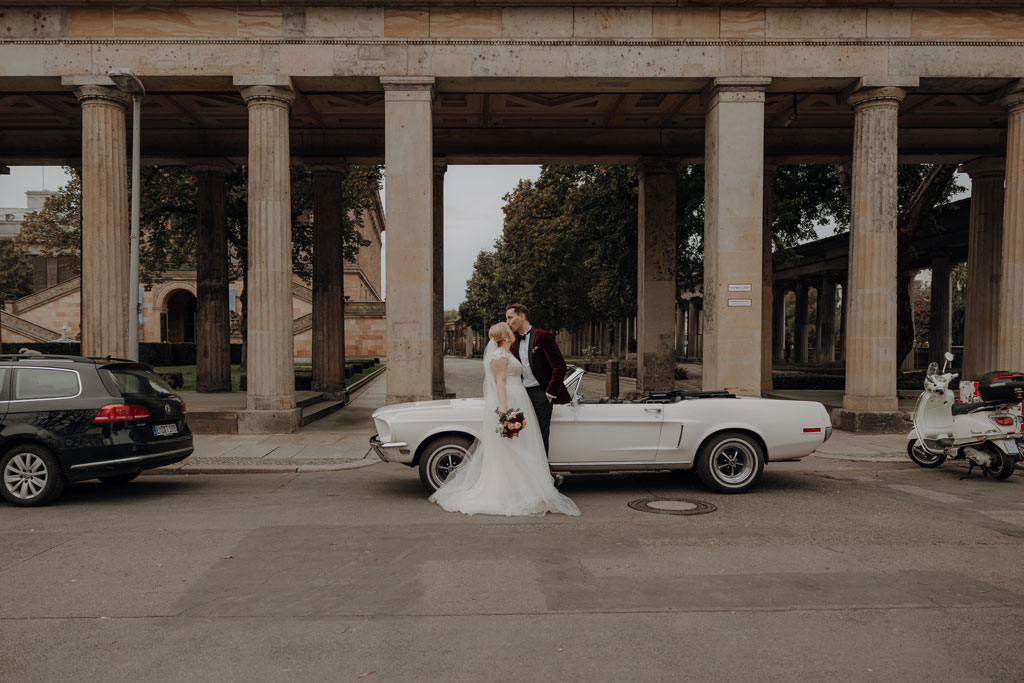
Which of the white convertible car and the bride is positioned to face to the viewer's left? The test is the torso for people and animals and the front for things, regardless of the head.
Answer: the white convertible car

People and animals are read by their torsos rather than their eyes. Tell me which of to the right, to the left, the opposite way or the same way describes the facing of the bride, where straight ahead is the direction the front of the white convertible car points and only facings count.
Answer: the opposite way

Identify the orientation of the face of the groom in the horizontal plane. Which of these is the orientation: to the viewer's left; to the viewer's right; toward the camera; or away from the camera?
to the viewer's left

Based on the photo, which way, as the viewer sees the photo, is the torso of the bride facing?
to the viewer's right

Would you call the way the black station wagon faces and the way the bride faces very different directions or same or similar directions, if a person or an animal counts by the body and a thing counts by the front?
very different directions

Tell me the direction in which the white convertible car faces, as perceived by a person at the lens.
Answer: facing to the left of the viewer

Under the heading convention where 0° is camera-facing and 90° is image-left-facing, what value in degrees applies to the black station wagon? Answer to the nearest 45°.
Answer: approximately 135°

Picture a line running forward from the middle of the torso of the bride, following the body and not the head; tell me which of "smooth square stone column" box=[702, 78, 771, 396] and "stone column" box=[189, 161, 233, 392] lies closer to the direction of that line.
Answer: the smooth square stone column

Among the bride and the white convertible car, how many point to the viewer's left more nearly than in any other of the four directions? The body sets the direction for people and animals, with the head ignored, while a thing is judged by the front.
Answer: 1

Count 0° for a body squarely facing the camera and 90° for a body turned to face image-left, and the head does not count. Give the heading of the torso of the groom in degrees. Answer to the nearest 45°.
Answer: approximately 45°

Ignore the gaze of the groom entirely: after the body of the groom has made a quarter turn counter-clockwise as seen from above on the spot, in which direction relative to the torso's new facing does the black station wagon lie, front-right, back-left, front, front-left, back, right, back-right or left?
back-right
